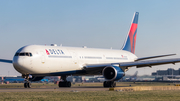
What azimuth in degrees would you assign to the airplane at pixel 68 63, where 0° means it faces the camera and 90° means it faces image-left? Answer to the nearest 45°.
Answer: approximately 45°
